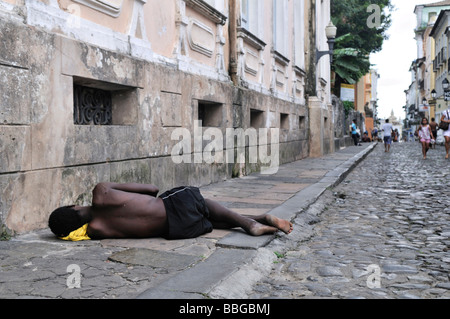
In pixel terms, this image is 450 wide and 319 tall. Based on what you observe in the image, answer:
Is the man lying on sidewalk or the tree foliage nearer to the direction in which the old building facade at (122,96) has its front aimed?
the man lying on sidewalk

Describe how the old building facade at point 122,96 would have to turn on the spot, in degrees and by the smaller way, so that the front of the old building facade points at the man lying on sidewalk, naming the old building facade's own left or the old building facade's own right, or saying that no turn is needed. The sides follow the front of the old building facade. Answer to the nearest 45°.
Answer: approximately 45° to the old building facade's own right

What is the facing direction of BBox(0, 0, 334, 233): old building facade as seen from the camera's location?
facing the viewer and to the right of the viewer

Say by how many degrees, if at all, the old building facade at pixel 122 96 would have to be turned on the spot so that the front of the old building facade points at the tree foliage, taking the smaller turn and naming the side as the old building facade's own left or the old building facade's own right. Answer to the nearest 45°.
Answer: approximately 90° to the old building facade's own left
